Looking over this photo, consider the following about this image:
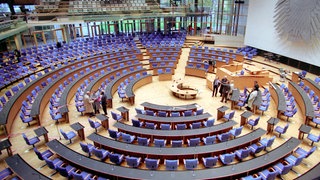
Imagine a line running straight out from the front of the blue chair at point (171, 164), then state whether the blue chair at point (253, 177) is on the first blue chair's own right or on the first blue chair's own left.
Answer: on the first blue chair's own right

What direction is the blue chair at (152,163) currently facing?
away from the camera

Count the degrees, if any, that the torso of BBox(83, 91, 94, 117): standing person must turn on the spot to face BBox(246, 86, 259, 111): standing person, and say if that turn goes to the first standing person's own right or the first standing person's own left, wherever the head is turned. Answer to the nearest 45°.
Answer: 0° — they already face them

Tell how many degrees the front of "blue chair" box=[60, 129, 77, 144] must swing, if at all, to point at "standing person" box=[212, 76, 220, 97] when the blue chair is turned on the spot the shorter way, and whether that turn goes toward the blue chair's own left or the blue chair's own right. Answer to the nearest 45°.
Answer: approximately 45° to the blue chair's own right

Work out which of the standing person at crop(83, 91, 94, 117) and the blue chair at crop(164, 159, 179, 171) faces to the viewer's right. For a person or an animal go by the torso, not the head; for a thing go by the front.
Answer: the standing person

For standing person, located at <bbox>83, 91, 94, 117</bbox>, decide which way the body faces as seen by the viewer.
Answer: to the viewer's right

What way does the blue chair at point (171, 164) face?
away from the camera

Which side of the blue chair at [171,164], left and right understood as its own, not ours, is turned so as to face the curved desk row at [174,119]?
front

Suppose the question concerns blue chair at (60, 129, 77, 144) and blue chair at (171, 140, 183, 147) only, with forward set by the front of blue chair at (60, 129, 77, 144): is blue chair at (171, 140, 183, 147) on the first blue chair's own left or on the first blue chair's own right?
on the first blue chair's own right

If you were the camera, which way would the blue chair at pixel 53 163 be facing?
facing away from the viewer and to the right of the viewer

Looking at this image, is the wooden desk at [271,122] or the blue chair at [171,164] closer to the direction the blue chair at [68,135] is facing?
the wooden desk
